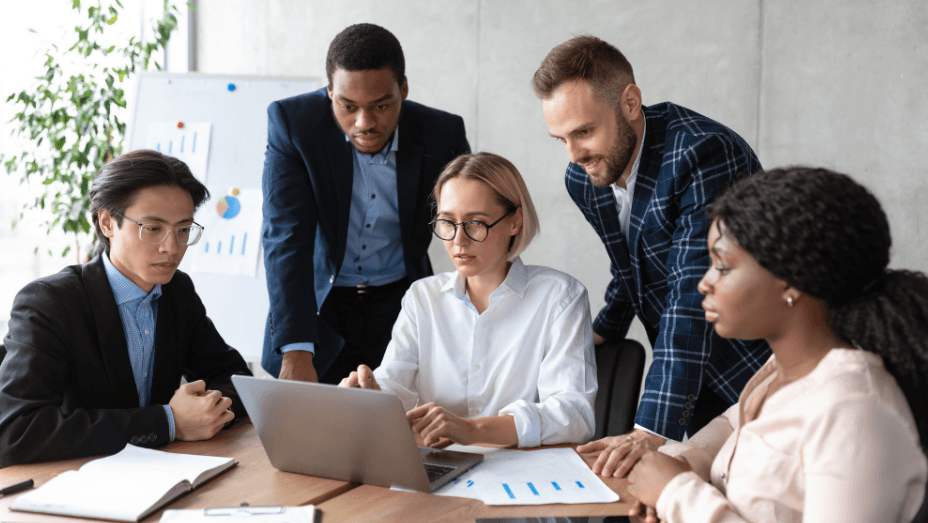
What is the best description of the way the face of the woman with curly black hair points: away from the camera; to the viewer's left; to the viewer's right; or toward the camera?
to the viewer's left

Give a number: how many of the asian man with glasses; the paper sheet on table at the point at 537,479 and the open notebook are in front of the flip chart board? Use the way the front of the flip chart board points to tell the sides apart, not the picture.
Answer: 3

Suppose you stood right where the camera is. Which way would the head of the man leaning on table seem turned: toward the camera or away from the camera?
toward the camera

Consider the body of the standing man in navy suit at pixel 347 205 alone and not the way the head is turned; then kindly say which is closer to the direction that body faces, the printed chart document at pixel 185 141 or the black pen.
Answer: the black pen

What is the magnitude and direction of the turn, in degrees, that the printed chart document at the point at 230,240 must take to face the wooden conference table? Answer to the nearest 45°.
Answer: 0° — it already faces it

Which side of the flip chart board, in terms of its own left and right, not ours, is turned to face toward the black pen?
front

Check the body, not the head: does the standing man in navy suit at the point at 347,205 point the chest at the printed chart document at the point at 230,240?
no

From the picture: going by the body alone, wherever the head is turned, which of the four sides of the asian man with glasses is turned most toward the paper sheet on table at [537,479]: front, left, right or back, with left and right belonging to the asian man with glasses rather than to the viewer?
front

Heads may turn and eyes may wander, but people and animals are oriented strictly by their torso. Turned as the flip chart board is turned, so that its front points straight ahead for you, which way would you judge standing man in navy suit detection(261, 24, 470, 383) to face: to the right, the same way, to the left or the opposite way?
the same way

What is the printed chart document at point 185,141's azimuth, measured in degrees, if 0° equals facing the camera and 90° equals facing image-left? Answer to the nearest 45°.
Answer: approximately 0°

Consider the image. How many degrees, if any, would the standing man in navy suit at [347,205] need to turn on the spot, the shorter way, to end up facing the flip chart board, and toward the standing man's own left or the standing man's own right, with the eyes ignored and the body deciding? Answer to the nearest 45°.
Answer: approximately 135° to the standing man's own right

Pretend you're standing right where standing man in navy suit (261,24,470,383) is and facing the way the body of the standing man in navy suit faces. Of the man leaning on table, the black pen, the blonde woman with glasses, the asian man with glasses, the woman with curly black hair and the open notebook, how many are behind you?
0

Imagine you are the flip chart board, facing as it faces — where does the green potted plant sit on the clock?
The green potted plant is roughly at 4 o'clock from the flip chart board.

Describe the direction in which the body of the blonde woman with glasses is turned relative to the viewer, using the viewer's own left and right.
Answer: facing the viewer and to the left of the viewer

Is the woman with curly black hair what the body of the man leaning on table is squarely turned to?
no

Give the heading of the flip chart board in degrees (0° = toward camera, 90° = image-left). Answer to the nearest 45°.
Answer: approximately 0°

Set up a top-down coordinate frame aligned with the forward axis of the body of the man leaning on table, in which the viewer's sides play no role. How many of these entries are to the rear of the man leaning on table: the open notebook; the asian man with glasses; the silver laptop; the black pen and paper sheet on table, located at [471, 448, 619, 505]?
0

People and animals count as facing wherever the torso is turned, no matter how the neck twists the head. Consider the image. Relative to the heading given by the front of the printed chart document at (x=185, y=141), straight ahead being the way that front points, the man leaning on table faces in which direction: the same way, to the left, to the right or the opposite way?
to the right

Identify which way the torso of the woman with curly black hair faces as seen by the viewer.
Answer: to the viewer's left

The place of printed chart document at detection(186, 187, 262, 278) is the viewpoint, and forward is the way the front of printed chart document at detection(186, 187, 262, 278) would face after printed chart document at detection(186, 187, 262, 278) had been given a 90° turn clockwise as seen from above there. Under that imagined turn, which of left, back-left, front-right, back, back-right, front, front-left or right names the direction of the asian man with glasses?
left

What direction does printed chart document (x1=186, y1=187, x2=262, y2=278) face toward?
toward the camera

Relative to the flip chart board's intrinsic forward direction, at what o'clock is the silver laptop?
The silver laptop is roughly at 12 o'clock from the flip chart board.

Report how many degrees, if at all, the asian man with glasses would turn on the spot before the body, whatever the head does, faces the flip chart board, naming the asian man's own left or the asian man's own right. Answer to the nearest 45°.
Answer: approximately 135° to the asian man's own left
